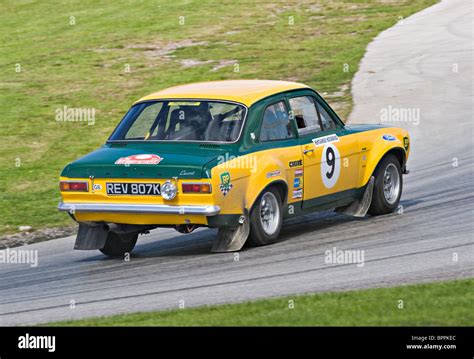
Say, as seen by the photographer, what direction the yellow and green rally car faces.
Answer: facing away from the viewer and to the right of the viewer
